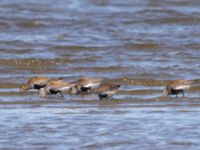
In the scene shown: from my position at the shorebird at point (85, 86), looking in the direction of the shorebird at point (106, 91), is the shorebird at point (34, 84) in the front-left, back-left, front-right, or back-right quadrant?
back-right

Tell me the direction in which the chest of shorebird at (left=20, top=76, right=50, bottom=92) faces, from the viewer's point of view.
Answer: to the viewer's left

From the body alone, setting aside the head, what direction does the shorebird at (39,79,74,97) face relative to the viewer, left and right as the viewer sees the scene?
facing to the left of the viewer

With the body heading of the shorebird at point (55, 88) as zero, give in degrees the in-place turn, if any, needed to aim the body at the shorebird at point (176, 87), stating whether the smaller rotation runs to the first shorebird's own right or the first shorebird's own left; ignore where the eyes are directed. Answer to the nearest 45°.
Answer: approximately 180°

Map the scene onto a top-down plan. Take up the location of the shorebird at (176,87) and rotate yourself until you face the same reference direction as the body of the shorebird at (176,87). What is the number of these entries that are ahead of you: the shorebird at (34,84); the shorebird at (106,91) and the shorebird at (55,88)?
3

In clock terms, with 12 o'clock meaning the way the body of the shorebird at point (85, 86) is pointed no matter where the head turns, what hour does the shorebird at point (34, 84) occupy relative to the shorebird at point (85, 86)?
the shorebird at point (34, 84) is roughly at 12 o'clock from the shorebird at point (85, 86).

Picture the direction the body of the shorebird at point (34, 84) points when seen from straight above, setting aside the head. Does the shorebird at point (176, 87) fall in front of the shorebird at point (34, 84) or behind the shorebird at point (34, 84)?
behind

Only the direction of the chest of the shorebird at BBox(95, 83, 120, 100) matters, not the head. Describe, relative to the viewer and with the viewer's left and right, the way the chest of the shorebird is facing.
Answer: facing to the left of the viewer

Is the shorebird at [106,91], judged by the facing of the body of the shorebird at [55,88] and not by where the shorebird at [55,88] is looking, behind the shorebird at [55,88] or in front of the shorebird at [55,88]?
behind

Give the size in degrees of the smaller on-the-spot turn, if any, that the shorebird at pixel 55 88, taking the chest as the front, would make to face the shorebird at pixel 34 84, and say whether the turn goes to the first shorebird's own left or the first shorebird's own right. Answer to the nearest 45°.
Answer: approximately 45° to the first shorebird's own right

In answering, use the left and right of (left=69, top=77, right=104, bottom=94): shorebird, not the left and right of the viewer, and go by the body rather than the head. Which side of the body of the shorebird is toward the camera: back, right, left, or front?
left

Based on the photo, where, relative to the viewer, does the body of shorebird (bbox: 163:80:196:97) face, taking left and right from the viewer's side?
facing to the left of the viewer
